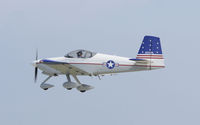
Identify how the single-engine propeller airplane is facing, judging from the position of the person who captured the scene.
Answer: facing to the left of the viewer
